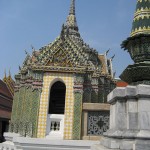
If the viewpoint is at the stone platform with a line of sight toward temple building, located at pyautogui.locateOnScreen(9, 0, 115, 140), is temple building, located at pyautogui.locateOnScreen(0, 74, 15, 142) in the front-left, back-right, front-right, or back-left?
front-left

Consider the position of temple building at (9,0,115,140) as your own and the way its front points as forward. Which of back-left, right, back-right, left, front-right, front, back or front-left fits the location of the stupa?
front

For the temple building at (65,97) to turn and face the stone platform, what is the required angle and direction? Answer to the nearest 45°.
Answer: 0° — it already faces it

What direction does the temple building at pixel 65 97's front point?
toward the camera

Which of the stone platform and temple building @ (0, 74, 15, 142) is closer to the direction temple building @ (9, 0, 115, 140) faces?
the stone platform

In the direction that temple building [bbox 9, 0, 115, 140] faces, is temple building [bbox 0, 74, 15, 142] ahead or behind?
behind
